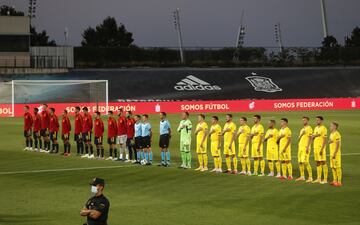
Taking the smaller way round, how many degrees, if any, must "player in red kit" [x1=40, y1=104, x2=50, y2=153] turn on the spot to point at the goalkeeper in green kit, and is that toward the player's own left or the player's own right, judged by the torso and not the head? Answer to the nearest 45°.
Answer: approximately 90° to the player's own left

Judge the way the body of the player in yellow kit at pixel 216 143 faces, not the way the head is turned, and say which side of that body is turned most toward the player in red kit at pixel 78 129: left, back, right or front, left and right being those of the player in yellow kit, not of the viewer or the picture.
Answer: right

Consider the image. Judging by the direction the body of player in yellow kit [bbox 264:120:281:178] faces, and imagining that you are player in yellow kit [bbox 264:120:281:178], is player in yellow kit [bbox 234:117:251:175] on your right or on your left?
on your right

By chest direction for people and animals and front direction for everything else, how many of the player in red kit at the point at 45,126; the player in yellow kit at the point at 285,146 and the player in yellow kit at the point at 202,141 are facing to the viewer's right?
0

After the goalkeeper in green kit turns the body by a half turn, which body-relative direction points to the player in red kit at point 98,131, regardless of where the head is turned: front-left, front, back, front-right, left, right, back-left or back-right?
left

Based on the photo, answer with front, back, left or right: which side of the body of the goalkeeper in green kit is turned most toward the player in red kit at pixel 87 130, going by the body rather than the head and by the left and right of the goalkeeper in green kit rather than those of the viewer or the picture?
right

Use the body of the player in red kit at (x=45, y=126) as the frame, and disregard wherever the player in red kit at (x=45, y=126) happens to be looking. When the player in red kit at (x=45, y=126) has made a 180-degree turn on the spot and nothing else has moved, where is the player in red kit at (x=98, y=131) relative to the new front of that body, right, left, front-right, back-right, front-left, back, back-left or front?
right

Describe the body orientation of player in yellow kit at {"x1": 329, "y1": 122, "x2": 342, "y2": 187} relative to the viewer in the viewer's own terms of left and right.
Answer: facing the viewer and to the left of the viewer

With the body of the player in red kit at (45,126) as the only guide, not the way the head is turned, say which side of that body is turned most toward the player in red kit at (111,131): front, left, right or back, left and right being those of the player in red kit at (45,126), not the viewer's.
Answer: left

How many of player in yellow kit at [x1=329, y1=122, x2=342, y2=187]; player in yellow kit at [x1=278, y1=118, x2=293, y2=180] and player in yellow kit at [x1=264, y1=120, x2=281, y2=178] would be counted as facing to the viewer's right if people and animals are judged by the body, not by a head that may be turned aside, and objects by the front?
0

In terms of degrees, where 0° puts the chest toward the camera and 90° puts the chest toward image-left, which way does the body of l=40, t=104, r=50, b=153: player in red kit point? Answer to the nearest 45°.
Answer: approximately 45°

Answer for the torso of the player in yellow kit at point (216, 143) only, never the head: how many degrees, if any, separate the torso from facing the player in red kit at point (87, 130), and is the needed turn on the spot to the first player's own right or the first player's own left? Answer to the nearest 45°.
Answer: approximately 90° to the first player's own right
